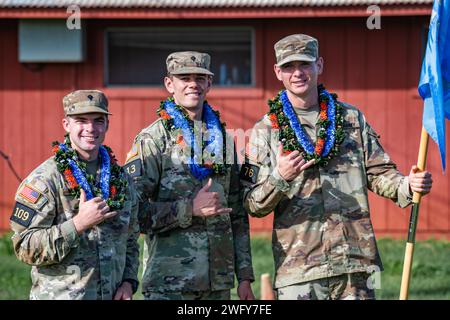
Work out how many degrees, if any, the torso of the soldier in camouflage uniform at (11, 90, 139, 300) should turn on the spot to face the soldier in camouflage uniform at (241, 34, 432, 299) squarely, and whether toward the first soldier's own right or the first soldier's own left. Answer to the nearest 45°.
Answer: approximately 45° to the first soldier's own left

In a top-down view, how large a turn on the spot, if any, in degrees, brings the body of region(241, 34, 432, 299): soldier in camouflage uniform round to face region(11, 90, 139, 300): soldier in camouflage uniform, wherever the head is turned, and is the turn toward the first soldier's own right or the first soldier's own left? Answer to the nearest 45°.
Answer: approximately 45° to the first soldier's own right

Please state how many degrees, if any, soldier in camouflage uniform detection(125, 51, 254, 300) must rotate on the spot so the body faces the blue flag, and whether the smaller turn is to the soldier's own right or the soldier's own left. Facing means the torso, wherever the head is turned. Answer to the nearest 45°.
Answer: approximately 45° to the soldier's own left

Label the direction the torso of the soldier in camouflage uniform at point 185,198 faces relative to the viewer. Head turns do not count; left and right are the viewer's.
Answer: facing the viewer and to the right of the viewer

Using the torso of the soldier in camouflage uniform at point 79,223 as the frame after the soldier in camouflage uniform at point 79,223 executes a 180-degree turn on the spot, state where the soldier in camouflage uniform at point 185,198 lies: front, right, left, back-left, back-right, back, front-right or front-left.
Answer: right

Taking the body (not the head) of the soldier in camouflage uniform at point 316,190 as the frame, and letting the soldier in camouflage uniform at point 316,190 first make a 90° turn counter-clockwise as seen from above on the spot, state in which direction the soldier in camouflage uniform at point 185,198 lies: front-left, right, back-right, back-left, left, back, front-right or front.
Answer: back
